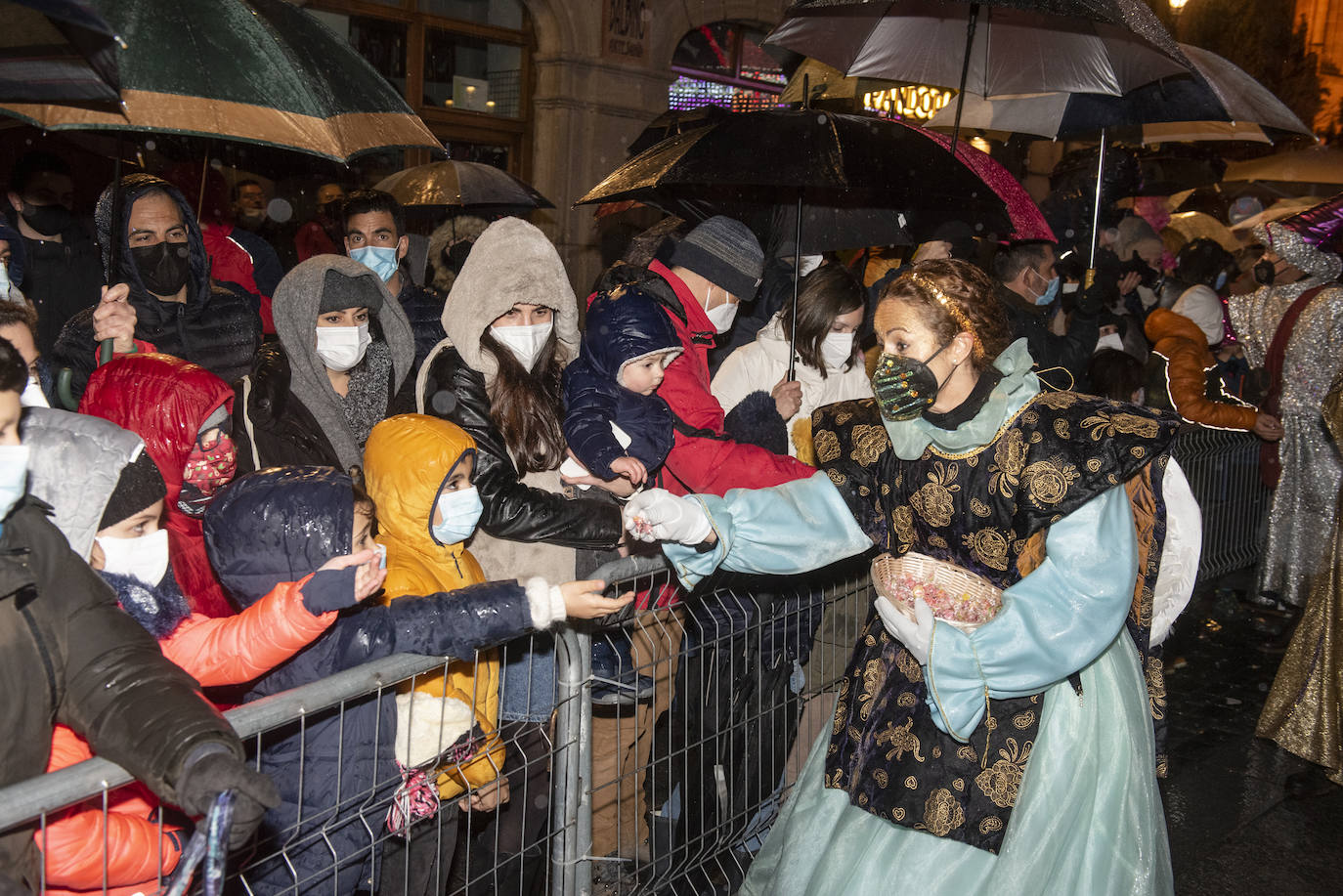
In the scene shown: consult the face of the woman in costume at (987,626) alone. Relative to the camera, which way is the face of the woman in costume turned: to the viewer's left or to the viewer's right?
to the viewer's left

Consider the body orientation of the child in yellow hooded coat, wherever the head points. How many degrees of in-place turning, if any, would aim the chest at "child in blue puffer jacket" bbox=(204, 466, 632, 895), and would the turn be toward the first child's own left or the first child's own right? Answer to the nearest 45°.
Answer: approximately 90° to the first child's own right

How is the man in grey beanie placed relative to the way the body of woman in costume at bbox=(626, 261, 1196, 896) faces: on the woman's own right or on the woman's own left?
on the woman's own right

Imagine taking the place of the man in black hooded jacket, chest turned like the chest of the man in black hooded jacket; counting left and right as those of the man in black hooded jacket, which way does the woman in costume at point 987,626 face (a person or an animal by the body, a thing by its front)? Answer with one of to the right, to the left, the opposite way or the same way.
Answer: to the right

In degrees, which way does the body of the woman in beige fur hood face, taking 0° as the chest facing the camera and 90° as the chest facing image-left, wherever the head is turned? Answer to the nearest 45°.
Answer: approximately 315°

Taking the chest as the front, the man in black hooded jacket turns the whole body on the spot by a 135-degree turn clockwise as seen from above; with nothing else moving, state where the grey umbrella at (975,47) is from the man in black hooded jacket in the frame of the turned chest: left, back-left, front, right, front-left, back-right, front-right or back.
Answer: back-right

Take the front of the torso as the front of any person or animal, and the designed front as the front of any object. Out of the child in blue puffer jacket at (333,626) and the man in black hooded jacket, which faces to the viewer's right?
the child in blue puffer jacket

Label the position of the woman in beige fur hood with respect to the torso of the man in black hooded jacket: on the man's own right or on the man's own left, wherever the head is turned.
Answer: on the man's own left

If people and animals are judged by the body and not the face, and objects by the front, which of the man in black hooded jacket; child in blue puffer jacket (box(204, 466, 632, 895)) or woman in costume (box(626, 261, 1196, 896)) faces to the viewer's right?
the child in blue puffer jacket
